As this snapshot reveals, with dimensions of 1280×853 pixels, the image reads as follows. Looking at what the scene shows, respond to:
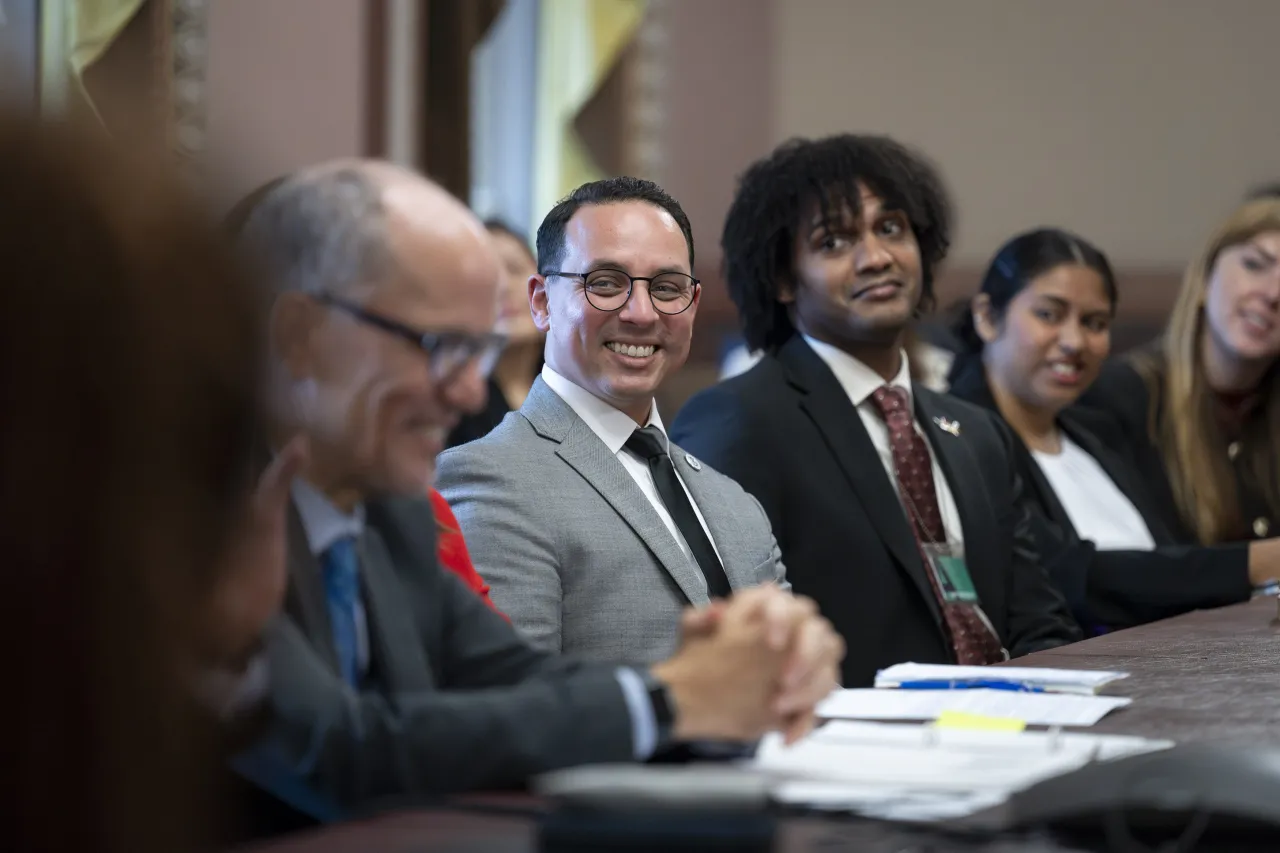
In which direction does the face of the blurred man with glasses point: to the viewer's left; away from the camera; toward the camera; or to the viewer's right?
to the viewer's right

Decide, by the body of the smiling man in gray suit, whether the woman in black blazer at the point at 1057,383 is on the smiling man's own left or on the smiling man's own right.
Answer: on the smiling man's own left

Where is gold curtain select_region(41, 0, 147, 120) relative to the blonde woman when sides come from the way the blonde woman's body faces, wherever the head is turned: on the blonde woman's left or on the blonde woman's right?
on the blonde woman's right

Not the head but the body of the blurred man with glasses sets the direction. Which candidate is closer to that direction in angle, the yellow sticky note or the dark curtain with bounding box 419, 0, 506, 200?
the yellow sticky note

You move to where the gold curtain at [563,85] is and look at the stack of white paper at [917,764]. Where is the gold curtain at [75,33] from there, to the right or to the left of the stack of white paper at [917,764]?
right

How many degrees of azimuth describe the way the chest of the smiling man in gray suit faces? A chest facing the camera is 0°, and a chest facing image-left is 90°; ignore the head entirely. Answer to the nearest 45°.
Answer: approximately 315°
